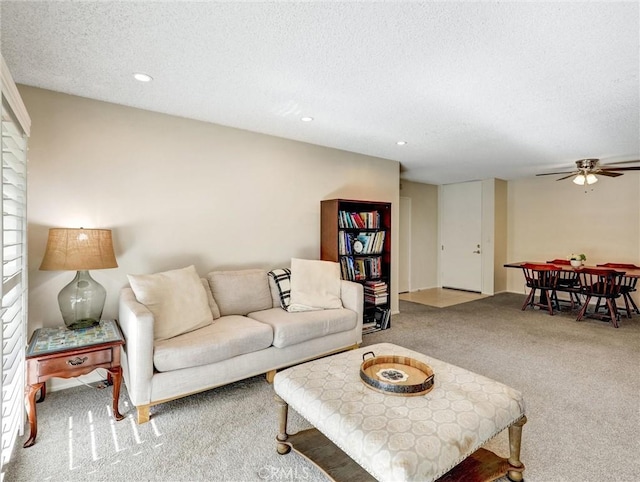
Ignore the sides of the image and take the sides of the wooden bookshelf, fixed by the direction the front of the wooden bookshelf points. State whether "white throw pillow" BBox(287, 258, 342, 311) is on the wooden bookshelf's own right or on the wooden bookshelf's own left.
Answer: on the wooden bookshelf's own right

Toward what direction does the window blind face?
to the viewer's right

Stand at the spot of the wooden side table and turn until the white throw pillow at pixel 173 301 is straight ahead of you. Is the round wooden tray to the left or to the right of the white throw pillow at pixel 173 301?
right

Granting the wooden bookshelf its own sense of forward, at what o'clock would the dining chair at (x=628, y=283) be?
The dining chair is roughly at 10 o'clock from the wooden bookshelf.

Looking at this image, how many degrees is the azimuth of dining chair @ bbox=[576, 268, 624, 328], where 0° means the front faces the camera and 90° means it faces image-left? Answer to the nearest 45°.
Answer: approximately 180°

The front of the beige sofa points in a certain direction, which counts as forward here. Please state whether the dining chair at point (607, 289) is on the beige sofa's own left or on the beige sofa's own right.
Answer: on the beige sofa's own left

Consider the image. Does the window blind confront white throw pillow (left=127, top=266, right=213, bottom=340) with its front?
yes

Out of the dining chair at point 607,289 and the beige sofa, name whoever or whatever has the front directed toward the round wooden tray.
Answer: the beige sofa

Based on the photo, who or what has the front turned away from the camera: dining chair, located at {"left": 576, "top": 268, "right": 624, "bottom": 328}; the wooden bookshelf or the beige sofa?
the dining chair

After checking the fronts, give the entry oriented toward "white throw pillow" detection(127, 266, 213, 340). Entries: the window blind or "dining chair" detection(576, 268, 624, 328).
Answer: the window blind

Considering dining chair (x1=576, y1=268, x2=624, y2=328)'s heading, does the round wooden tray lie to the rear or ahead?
to the rear

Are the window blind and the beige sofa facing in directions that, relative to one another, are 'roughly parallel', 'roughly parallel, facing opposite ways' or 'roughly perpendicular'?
roughly perpendicular

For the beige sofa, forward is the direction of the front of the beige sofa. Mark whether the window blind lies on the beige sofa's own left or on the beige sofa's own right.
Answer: on the beige sofa's own right

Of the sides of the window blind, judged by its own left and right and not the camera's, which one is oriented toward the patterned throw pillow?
front

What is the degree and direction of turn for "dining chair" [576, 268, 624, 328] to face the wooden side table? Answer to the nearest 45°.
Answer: approximately 135° to its left

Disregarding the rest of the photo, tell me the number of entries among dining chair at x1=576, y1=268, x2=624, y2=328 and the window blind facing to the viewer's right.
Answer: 1

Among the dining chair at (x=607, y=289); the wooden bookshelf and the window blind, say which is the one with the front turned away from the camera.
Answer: the dining chair

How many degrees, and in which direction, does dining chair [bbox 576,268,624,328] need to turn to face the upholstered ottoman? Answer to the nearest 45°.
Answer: approximately 180°
